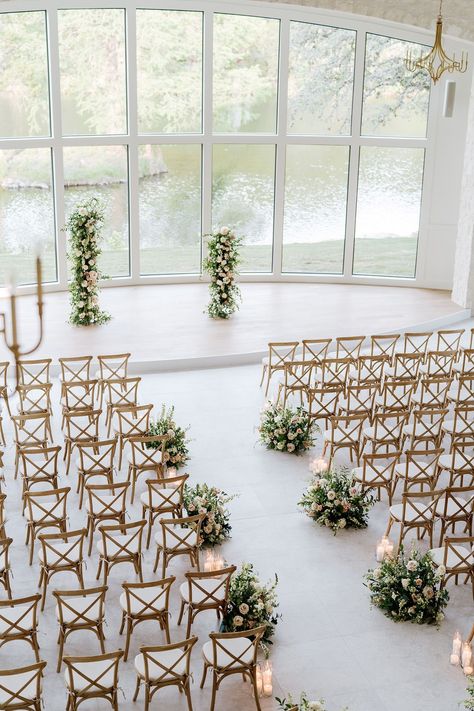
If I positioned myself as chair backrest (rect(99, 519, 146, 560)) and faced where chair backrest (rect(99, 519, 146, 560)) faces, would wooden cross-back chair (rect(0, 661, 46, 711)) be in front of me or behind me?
behind

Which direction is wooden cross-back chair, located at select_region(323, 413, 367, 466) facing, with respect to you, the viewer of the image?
facing away from the viewer and to the left of the viewer

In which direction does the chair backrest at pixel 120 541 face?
away from the camera

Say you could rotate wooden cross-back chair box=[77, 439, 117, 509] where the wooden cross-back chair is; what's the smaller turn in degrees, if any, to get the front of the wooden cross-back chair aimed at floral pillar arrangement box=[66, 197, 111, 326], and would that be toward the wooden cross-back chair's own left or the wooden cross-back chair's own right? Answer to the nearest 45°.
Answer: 0° — it already faces it

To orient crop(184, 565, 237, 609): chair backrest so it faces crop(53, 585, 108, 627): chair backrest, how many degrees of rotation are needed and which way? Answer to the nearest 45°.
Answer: approximately 45° to its left

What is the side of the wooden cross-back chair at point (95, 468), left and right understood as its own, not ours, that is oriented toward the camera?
back

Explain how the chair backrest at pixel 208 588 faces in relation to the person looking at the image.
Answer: facing away from the viewer and to the left of the viewer

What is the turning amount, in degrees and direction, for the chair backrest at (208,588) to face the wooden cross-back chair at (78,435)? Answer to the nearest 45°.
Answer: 0° — it already faces it

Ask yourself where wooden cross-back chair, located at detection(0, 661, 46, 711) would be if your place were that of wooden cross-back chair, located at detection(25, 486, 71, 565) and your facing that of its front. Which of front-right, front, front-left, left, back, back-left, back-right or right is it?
back

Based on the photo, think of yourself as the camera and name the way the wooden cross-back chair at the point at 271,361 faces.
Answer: facing away from the viewer and to the left of the viewer

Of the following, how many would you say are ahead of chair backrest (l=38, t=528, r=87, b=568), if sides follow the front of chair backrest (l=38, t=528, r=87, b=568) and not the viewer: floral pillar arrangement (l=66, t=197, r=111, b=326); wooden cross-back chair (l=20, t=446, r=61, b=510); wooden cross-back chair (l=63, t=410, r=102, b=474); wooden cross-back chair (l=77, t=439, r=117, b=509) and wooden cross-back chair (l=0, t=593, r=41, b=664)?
4

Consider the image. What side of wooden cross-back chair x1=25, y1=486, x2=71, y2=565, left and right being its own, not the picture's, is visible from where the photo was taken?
back

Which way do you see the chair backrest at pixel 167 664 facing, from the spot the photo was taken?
facing away from the viewer and to the left of the viewer

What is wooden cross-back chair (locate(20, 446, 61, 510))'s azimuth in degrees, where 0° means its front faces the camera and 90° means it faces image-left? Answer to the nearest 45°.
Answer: approximately 180°

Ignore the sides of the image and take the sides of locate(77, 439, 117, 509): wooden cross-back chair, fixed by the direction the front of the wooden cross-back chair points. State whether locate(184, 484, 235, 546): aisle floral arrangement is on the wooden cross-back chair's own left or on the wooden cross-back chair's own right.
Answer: on the wooden cross-back chair's own right
